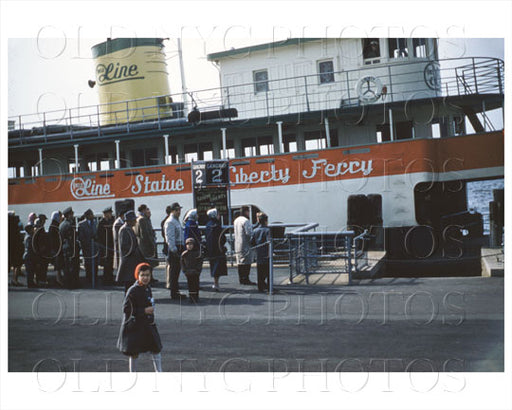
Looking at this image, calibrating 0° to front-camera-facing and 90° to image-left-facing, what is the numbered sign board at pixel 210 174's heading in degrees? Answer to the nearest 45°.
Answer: approximately 0°

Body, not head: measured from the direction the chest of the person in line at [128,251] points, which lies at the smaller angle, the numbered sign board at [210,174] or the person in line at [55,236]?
the numbered sign board

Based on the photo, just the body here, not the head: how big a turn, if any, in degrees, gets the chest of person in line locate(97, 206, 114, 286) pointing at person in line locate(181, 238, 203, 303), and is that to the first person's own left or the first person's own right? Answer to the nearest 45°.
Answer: approximately 45° to the first person's own right

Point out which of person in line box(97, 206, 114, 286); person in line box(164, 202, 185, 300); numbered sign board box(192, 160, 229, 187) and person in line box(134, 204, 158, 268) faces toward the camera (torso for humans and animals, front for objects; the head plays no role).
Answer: the numbered sign board

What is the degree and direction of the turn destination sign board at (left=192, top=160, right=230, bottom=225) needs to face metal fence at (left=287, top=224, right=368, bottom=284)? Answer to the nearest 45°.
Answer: approximately 90° to its left

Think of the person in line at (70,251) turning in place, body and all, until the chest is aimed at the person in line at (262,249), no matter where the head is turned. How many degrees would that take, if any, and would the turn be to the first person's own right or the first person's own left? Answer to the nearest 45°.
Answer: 0° — they already face them

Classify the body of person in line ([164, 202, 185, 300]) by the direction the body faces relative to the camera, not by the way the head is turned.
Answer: to the viewer's right

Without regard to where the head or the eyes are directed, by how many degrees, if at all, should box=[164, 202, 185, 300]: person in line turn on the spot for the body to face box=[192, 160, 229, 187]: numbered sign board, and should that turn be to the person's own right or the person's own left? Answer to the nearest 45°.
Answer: approximately 45° to the person's own left
